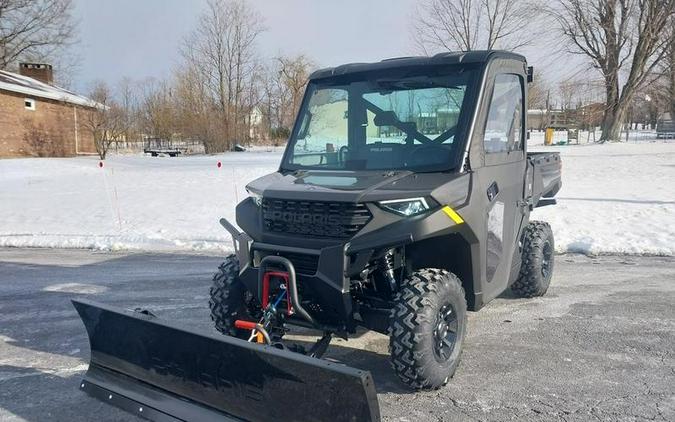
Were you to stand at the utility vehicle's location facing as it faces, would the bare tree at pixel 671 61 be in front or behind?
behind

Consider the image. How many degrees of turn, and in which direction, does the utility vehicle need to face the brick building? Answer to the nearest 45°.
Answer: approximately 90° to its right

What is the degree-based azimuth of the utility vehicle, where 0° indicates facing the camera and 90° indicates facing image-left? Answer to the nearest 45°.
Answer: approximately 45°

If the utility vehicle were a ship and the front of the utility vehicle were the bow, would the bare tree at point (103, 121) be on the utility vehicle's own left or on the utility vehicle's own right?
on the utility vehicle's own right
